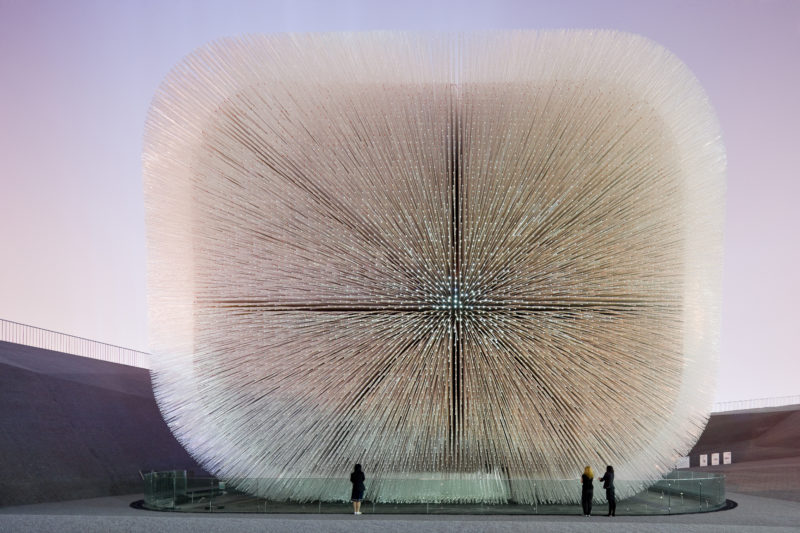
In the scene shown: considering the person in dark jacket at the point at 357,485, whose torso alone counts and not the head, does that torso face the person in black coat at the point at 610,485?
no

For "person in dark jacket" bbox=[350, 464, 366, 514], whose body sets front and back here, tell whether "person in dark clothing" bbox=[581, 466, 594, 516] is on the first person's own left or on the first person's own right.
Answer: on the first person's own right

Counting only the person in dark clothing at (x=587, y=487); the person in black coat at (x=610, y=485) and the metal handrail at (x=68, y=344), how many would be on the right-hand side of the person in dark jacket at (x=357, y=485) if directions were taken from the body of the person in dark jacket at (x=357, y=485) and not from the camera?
2

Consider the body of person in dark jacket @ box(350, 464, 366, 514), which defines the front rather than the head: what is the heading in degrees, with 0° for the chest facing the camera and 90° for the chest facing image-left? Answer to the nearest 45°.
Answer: approximately 180°

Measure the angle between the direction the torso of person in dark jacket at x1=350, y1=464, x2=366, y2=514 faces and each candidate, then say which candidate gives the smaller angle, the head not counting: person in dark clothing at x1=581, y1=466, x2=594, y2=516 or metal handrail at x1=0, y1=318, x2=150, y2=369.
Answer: the metal handrail
